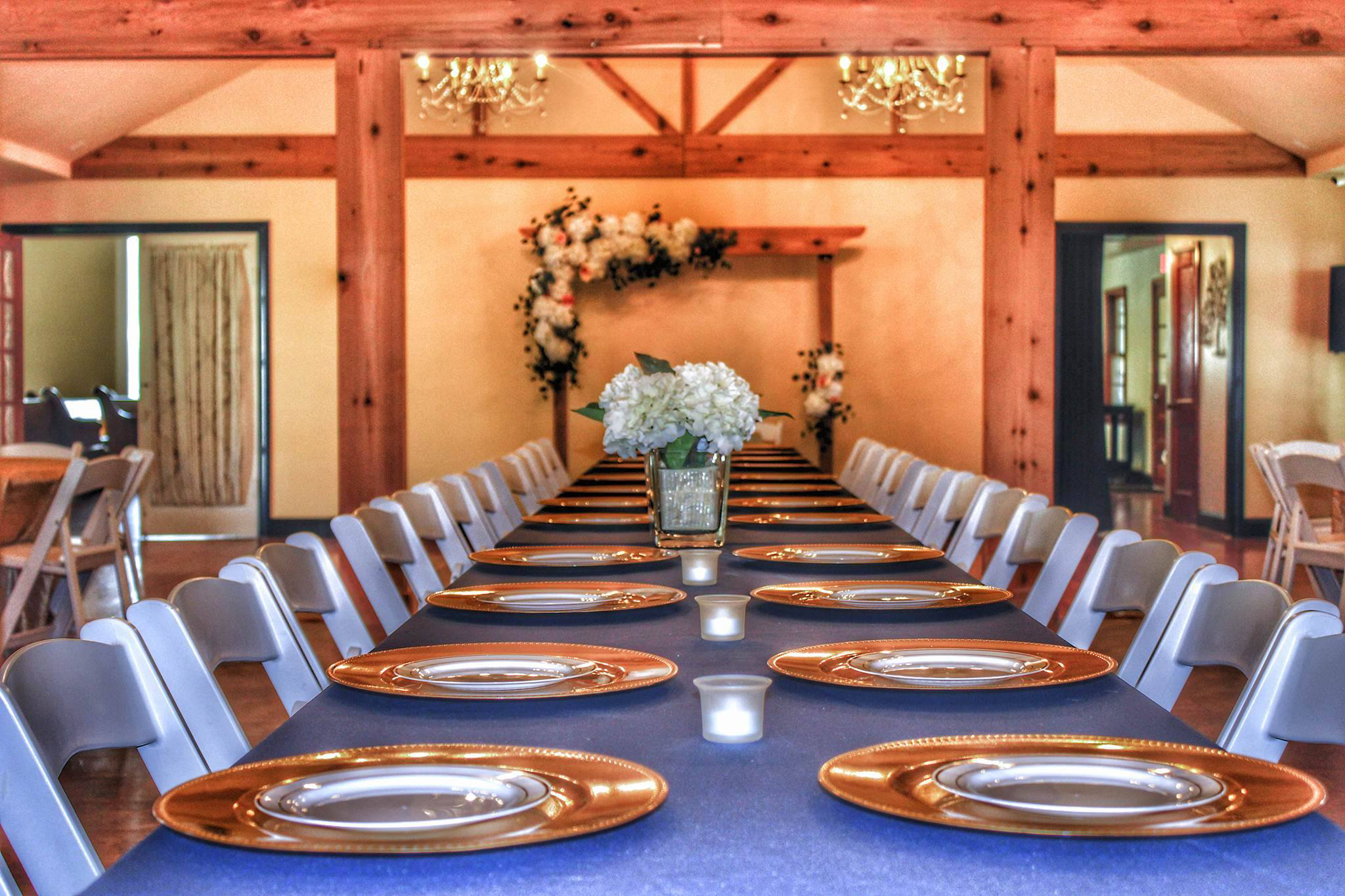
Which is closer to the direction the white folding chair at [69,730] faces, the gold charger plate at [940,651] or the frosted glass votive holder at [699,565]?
the gold charger plate

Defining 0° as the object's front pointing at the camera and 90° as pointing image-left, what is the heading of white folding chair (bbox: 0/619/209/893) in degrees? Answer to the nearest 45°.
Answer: approximately 315°

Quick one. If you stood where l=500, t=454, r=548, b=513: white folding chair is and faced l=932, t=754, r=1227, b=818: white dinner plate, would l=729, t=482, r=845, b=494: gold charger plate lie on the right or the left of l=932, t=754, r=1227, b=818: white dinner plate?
left

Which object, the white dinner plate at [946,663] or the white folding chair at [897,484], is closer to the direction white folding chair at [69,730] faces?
the white dinner plate

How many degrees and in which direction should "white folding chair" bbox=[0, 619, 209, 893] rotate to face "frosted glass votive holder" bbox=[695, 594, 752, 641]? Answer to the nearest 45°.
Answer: approximately 45° to its left

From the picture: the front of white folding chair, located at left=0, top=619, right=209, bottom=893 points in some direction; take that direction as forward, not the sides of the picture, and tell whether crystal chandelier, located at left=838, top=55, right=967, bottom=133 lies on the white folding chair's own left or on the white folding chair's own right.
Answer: on the white folding chair's own left

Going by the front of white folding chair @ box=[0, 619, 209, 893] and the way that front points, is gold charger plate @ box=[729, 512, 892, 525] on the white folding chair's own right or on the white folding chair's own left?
on the white folding chair's own left

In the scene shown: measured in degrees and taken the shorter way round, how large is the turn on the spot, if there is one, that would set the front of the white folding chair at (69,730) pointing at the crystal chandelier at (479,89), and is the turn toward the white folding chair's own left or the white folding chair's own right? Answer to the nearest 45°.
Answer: approximately 135° to the white folding chair's own left

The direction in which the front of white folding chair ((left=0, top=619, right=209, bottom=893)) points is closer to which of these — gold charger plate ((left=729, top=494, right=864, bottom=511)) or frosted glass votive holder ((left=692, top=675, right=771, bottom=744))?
the frosted glass votive holder
